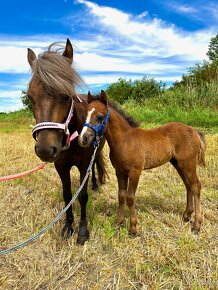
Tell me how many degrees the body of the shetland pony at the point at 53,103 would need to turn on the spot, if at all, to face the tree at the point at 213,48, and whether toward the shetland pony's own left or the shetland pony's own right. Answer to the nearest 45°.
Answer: approximately 180°

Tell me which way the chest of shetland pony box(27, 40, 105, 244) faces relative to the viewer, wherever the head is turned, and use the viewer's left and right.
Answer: facing the viewer and to the left of the viewer
